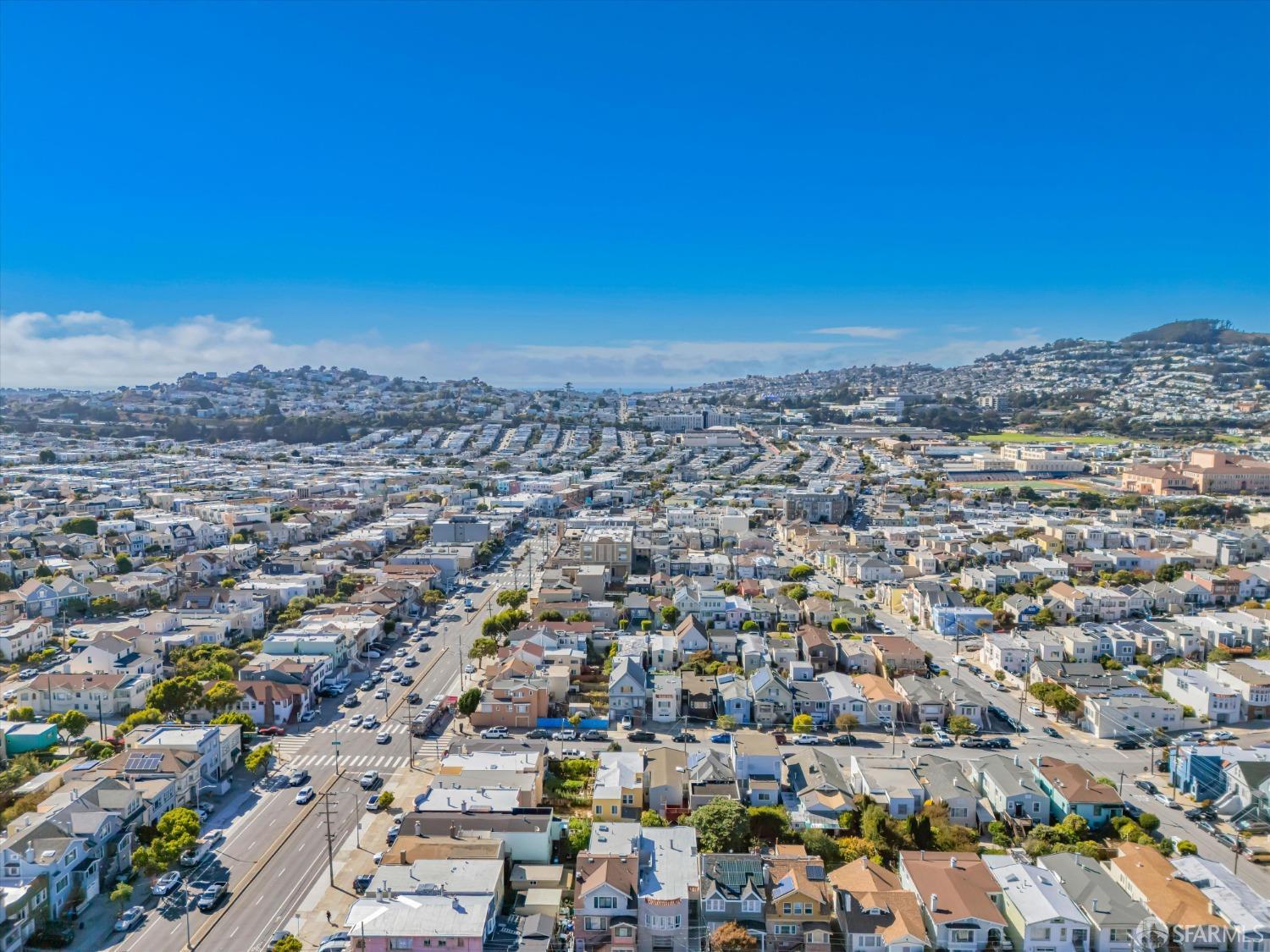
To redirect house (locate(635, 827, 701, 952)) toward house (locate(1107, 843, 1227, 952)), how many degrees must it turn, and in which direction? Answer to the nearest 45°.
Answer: approximately 90° to its left

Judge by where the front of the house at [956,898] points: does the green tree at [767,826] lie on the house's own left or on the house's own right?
on the house's own right

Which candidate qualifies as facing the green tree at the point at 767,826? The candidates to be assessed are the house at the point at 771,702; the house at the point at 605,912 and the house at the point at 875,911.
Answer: the house at the point at 771,702

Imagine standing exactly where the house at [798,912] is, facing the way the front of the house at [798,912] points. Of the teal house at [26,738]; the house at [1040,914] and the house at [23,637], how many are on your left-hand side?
1

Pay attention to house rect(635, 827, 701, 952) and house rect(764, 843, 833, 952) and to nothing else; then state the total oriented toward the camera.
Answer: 2

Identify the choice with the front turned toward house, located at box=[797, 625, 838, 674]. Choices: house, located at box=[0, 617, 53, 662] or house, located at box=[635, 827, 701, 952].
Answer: house, located at box=[0, 617, 53, 662]

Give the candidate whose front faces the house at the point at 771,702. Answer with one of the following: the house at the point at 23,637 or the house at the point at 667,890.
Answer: the house at the point at 23,637

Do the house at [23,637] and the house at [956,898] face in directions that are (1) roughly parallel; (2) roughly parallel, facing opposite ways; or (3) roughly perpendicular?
roughly perpendicular
